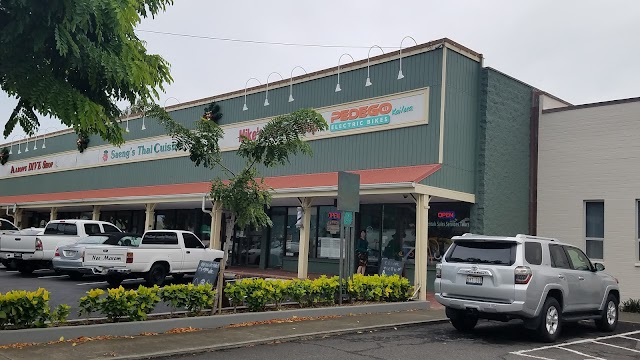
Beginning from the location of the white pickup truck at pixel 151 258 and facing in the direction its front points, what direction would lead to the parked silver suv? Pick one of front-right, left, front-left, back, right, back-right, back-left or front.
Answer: right

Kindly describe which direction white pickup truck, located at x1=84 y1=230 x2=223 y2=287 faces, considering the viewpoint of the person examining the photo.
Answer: facing away from the viewer and to the right of the viewer

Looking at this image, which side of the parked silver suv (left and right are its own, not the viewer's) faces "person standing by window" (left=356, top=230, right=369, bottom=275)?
left

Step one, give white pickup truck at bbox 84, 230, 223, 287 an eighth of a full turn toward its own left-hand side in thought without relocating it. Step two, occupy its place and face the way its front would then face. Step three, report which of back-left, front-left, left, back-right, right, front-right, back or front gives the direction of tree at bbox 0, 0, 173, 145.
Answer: back

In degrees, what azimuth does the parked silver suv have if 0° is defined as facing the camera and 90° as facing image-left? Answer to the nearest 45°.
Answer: approximately 225°

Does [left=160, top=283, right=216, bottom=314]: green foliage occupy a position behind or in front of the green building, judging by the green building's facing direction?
in front

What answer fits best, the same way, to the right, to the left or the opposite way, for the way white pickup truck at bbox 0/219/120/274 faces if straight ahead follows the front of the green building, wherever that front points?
the opposite way

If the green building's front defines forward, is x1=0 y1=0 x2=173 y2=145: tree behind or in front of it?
in front

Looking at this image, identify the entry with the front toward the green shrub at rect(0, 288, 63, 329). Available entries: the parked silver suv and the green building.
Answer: the green building

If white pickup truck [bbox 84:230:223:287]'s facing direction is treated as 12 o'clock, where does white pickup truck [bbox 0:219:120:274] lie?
white pickup truck [bbox 0:219:120:274] is roughly at 9 o'clock from white pickup truck [bbox 84:230:223:287].

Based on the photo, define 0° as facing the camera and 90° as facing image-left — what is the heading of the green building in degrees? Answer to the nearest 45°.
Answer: approximately 45°
